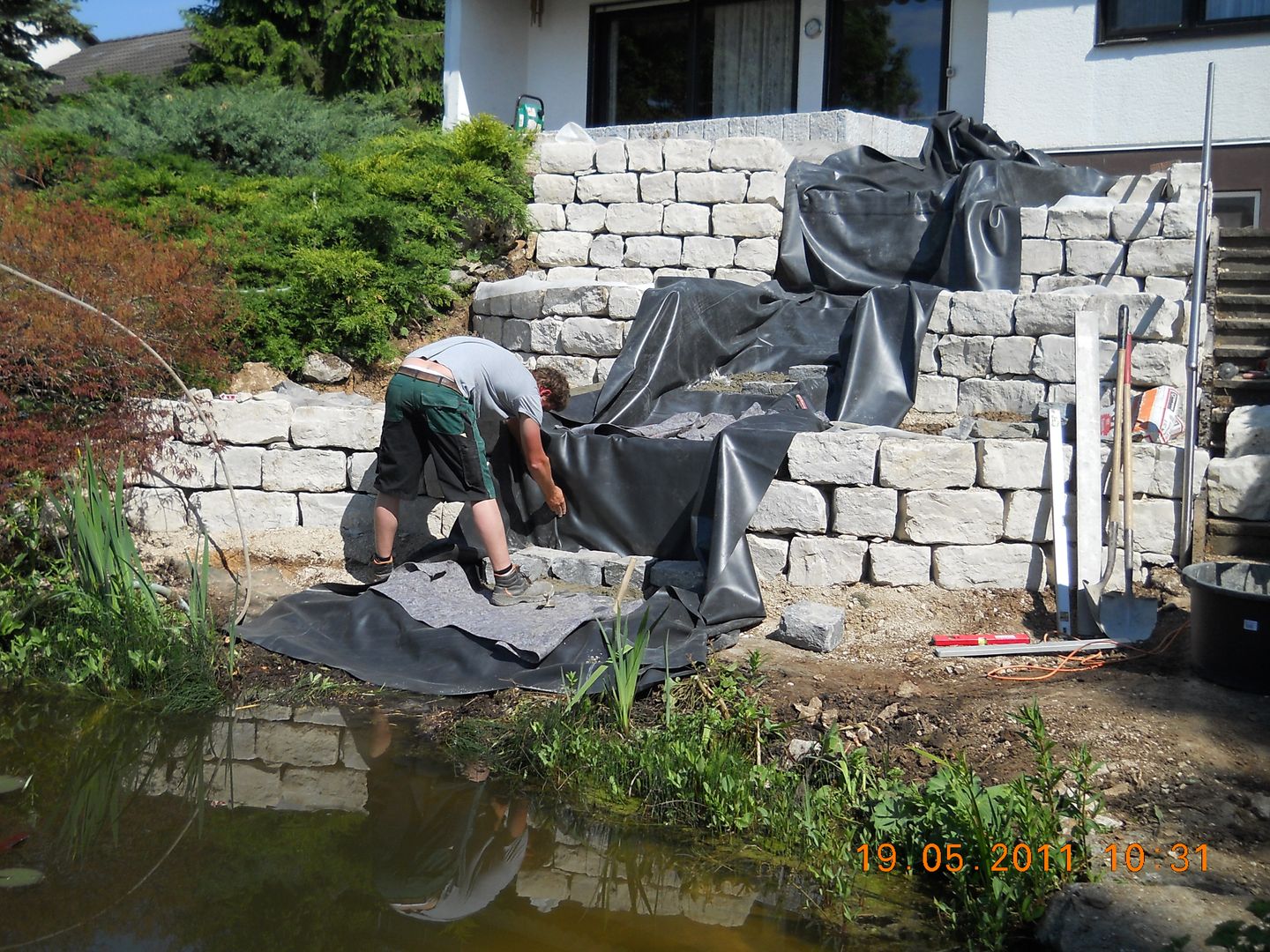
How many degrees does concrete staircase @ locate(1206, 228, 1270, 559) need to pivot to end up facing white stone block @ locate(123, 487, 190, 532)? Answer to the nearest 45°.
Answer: approximately 45° to its right

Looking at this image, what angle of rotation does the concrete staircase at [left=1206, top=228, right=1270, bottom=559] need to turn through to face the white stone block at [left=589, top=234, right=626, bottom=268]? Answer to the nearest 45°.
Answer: approximately 90° to its right

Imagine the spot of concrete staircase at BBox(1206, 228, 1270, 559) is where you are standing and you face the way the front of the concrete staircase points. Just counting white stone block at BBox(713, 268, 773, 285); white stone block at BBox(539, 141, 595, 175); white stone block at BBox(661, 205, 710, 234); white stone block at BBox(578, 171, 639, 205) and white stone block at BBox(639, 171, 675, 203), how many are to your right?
5

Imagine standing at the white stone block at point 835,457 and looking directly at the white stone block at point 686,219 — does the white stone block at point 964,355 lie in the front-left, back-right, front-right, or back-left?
front-right

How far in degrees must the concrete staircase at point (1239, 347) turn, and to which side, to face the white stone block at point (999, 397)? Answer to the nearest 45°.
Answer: approximately 45° to its right

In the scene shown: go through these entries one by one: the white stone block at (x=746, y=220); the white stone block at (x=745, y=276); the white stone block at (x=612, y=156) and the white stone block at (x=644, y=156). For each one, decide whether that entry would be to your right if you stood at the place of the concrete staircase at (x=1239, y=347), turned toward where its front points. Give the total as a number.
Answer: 4

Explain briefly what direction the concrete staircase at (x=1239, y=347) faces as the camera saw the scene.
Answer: facing the viewer

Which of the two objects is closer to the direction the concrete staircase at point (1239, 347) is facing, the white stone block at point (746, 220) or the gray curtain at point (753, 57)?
the white stone block

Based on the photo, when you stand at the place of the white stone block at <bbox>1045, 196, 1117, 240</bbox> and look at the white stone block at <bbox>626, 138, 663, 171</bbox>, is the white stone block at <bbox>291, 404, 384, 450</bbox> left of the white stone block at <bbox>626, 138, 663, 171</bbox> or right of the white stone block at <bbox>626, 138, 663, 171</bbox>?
left

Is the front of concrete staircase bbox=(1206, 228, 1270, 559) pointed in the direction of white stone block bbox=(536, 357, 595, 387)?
no

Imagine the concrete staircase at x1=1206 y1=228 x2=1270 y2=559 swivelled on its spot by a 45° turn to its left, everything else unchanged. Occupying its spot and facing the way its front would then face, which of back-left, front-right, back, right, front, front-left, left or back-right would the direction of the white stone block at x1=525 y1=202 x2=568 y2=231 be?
back-right

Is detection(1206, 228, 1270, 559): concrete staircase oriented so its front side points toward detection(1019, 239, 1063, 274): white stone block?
no

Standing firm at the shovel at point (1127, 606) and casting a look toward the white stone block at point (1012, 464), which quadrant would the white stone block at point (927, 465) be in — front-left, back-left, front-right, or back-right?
front-left

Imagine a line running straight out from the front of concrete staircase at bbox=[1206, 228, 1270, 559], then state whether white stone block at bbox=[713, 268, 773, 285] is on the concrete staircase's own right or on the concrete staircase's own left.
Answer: on the concrete staircase's own right

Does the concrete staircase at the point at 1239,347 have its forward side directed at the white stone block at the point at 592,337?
no

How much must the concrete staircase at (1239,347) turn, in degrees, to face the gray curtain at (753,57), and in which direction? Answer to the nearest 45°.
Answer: approximately 135° to its right

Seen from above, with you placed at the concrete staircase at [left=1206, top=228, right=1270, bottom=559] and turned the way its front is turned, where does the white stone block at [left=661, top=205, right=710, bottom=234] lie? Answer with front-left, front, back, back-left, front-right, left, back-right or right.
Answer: right

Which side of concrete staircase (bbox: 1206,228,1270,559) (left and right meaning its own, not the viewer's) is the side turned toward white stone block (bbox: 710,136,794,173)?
right

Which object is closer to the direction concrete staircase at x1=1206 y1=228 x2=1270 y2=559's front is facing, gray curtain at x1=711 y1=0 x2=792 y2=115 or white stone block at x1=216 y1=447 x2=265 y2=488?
the white stone block
